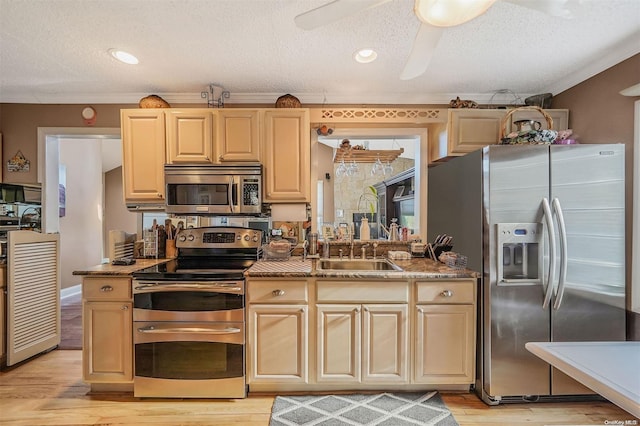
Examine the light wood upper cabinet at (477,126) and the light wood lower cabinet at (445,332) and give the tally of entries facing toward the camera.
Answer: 2

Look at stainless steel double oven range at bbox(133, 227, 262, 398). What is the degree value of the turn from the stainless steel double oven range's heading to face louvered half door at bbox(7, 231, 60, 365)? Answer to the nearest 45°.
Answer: approximately 135° to its right

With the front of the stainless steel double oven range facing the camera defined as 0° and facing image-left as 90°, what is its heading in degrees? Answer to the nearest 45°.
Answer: approximately 0°

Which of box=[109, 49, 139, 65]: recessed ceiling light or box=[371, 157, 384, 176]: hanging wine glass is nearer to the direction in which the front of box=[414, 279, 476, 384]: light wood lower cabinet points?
the recessed ceiling light

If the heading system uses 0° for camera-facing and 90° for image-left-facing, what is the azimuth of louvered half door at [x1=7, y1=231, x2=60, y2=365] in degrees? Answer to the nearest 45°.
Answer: approximately 315°

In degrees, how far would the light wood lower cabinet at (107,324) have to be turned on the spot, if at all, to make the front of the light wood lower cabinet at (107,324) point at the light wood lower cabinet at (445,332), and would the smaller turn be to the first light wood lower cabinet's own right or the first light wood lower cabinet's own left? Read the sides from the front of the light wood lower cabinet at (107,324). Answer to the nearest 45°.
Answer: approximately 45° to the first light wood lower cabinet's own left
